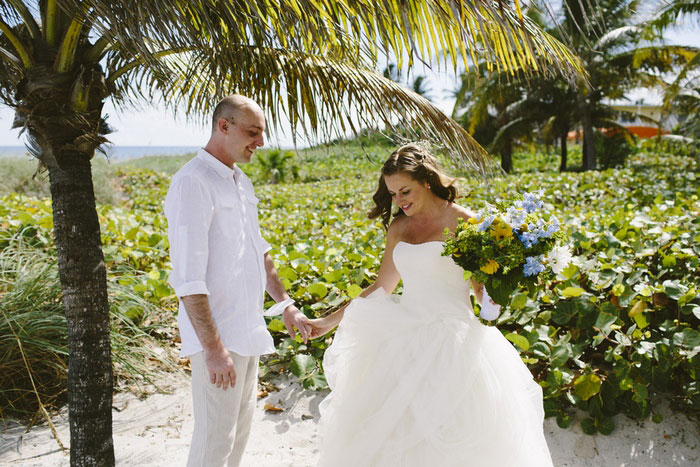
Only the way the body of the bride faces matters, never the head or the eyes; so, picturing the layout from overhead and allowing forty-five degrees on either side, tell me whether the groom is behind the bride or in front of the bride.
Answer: in front

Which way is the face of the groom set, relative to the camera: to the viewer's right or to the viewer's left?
to the viewer's right

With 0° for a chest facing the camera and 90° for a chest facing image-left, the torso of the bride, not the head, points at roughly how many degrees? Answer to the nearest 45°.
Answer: approximately 45°

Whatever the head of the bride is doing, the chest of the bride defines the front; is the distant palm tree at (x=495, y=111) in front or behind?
behind

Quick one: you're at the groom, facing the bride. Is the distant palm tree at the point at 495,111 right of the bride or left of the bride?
left

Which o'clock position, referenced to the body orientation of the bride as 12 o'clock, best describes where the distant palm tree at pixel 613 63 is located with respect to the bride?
The distant palm tree is roughly at 5 o'clock from the bride.

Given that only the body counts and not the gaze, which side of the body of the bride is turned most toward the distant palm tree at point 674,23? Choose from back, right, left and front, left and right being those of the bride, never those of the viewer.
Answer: back

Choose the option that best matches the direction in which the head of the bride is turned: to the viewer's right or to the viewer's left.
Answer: to the viewer's left
